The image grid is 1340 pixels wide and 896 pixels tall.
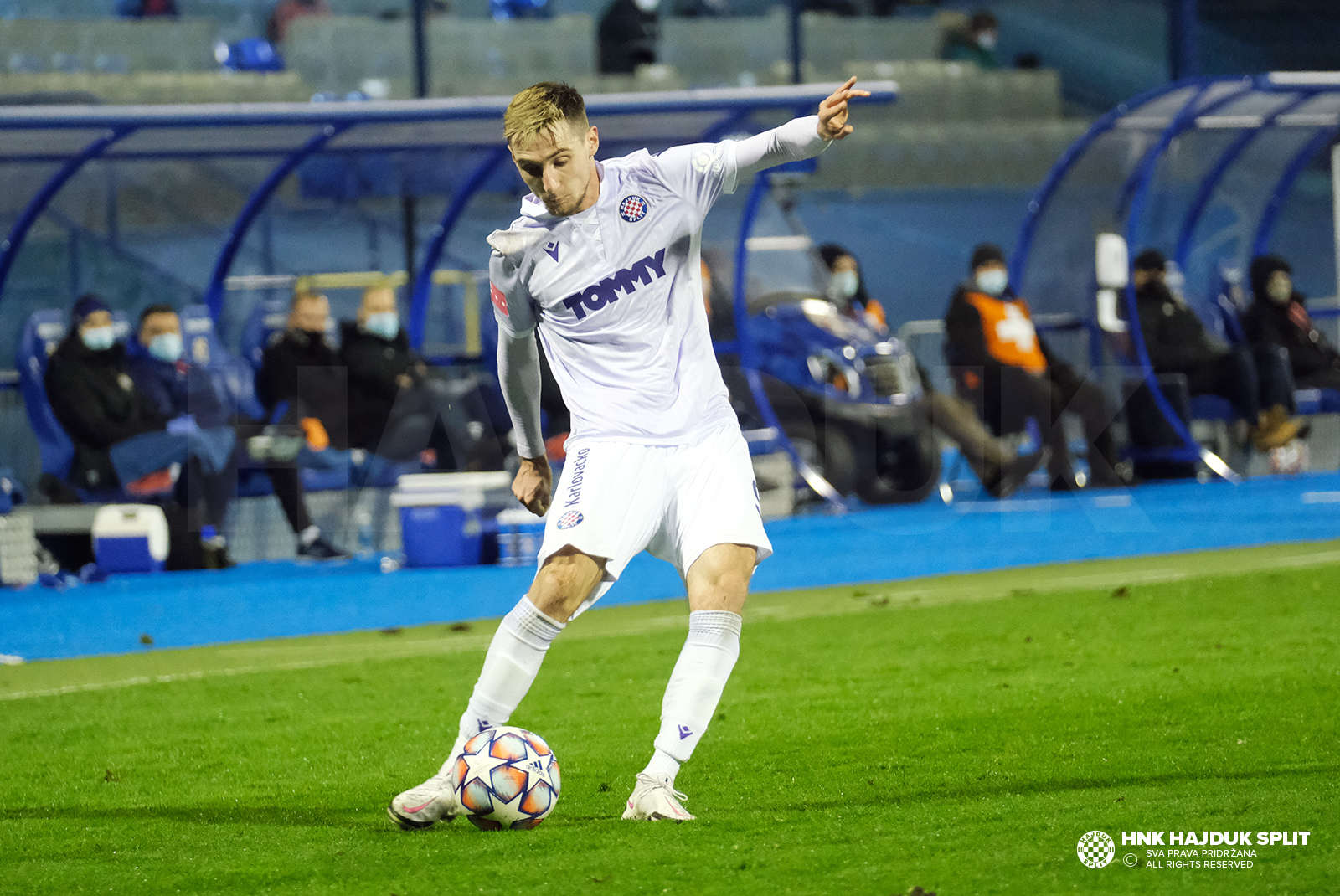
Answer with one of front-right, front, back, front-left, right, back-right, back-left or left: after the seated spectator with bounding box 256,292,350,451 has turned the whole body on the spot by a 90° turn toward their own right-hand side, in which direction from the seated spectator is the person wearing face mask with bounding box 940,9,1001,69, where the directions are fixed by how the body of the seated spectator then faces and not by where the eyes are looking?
back

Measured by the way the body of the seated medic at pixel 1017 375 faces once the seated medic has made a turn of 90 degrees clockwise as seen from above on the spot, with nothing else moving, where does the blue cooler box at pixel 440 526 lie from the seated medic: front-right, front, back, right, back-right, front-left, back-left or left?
front

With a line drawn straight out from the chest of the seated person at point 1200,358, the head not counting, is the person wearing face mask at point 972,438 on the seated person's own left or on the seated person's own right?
on the seated person's own right

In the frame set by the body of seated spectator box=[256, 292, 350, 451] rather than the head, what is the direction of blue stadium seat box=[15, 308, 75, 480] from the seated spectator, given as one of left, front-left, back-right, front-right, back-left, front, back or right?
back-right

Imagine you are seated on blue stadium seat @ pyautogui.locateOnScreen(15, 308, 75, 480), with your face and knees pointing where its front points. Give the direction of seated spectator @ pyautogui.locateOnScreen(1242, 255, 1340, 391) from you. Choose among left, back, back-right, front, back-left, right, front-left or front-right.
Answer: front-left

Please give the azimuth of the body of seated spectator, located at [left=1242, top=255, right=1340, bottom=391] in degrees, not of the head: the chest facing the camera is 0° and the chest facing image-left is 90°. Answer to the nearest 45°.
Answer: approximately 315°

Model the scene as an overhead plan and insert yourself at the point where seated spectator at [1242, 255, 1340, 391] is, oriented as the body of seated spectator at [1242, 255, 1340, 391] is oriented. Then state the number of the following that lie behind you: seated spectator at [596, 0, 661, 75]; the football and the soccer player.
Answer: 1

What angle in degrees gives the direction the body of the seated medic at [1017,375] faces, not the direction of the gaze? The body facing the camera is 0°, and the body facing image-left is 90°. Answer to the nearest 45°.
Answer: approximately 315°

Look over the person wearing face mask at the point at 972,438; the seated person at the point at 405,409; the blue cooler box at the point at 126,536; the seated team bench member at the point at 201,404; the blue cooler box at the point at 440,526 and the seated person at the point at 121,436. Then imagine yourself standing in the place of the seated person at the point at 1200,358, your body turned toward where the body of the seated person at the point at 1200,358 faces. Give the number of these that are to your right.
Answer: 6

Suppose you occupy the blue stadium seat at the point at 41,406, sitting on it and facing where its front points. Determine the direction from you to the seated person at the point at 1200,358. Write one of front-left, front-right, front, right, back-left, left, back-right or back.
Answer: front-left
